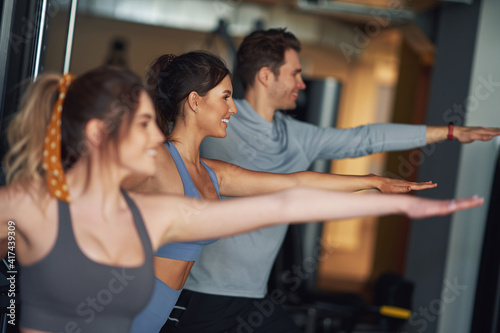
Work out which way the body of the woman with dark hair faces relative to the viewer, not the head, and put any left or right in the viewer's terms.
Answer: facing the viewer and to the right of the viewer

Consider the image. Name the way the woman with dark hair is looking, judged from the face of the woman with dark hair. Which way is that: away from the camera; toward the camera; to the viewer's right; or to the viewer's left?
to the viewer's right
